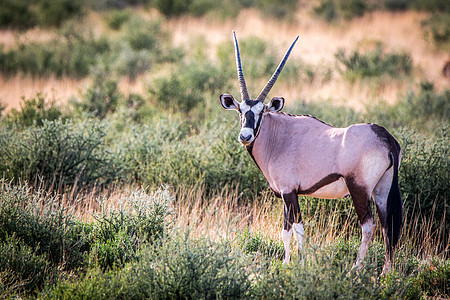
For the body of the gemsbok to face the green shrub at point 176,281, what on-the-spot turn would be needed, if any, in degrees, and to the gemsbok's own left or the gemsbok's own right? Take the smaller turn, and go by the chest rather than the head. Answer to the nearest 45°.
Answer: approximately 45° to the gemsbok's own left

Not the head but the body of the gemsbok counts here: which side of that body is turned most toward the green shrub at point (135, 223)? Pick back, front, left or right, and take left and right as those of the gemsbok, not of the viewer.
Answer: front

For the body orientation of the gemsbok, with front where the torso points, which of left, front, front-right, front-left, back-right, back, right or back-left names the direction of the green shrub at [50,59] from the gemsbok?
front-right

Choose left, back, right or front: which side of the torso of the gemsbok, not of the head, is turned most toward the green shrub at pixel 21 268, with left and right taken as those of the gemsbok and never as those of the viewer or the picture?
front

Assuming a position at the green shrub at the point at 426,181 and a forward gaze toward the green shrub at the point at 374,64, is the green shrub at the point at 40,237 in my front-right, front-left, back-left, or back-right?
back-left

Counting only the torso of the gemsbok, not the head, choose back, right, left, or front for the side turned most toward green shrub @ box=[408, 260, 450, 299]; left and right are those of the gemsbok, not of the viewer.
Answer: back

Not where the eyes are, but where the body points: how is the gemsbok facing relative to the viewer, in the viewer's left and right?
facing to the left of the viewer
